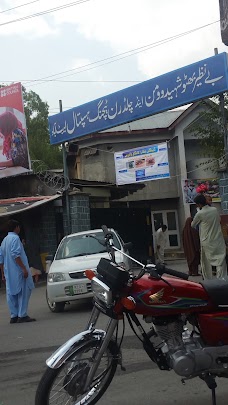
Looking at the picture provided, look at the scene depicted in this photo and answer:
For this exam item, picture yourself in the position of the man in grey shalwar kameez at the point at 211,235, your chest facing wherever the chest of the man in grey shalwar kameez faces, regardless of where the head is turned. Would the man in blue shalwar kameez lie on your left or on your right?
on your left

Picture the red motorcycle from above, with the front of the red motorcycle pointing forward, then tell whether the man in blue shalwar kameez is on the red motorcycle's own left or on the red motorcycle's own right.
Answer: on the red motorcycle's own right

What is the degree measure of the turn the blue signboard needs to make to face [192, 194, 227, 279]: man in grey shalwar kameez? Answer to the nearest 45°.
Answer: approximately 45° to its left

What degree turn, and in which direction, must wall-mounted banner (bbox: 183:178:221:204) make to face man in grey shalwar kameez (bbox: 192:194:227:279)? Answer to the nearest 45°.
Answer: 0° — it already faces them

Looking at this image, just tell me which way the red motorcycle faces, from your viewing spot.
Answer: facing the viewer and to the left of the viewer

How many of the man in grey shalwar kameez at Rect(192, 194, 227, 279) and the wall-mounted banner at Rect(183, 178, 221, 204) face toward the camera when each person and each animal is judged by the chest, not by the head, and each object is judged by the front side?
1

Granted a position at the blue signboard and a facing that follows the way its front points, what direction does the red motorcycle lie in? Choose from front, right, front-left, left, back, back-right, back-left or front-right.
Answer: front-left

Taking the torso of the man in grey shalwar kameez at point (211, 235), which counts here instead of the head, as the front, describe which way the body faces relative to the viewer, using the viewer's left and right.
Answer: facing away from the viewer and to the left of the viewer

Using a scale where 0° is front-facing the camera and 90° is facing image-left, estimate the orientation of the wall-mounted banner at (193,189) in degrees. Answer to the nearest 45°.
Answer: approximately 0°

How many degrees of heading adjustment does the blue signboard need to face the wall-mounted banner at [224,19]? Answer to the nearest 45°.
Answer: approximately 45° to its left

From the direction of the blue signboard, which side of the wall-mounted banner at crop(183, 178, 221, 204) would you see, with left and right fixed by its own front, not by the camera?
front

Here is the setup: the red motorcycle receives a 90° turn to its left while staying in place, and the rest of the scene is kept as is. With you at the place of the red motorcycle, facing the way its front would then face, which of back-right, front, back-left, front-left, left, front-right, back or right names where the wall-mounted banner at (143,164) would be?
back-left
